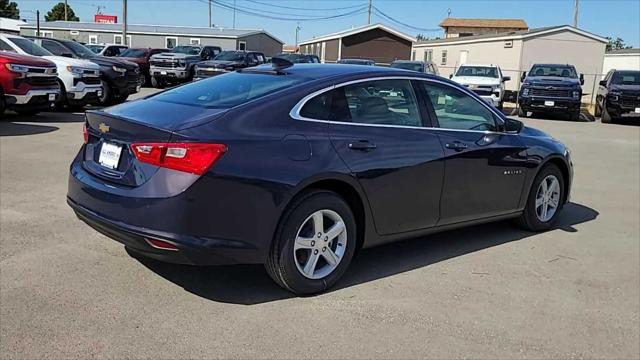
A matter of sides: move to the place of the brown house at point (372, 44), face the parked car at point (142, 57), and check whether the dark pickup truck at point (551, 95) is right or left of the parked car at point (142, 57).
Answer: left

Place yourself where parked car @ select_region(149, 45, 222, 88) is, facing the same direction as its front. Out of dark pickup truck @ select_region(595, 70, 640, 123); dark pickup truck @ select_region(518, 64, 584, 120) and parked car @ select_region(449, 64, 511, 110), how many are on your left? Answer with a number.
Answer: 3

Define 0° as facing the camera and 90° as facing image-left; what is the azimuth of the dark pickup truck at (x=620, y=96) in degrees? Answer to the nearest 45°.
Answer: approximately 0°

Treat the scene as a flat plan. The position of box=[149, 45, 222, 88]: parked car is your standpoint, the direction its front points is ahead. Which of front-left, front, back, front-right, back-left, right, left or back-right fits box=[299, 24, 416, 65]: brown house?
back

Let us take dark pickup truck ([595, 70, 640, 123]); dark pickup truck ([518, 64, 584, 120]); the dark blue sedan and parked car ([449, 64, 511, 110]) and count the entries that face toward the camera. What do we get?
3

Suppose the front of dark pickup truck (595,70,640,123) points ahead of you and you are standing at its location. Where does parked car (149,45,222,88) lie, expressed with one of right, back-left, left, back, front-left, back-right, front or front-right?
right

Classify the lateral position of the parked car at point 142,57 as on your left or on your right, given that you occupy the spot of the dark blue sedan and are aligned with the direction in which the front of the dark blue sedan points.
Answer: on your left

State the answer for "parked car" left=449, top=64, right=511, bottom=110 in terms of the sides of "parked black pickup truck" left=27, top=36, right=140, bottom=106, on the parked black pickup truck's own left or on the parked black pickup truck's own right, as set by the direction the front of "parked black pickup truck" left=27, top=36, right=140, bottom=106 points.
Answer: on the parked black pickup truck's own left

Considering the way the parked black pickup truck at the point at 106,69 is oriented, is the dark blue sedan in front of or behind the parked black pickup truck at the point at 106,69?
in front

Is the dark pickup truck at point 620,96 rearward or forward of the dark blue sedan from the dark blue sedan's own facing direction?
forward
